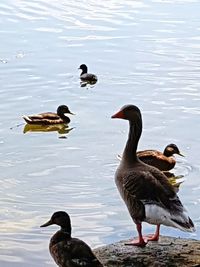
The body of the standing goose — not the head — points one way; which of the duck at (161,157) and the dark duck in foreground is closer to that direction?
the dark duck in foreground

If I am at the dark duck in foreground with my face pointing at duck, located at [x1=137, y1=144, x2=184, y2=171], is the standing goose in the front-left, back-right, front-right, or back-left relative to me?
front-right

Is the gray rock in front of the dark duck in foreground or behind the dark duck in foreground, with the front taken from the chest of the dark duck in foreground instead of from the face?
behind

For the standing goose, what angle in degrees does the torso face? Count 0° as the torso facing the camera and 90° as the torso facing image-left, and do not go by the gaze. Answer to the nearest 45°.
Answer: approximately 90°

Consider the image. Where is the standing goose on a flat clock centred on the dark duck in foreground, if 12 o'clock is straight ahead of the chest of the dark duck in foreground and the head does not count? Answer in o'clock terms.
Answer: The standing goose is roughly at 5 o'clock from the dark duck in foreground.

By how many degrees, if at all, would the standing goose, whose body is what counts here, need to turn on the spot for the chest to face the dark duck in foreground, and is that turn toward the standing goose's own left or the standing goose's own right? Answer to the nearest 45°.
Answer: approximately 45° to the standing goose's own left

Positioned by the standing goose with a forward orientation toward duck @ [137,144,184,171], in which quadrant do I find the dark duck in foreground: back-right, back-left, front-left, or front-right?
back-left

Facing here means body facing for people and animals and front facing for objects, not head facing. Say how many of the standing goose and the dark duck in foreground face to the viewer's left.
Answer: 2

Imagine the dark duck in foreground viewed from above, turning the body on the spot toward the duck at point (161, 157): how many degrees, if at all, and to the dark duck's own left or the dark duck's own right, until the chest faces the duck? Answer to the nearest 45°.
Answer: approximately 90° to the dark duck's own right

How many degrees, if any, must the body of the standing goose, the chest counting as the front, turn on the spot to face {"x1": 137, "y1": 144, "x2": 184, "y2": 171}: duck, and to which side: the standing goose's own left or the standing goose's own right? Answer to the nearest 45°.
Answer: approximately 90° to the standing goose's own right

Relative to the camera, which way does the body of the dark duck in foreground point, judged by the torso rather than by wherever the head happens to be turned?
to the viewer's left

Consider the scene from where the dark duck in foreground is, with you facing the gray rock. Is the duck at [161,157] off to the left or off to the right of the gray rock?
left

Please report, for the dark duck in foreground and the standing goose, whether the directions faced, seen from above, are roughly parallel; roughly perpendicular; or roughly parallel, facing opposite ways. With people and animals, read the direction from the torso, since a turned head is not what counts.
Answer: roughly parallel
